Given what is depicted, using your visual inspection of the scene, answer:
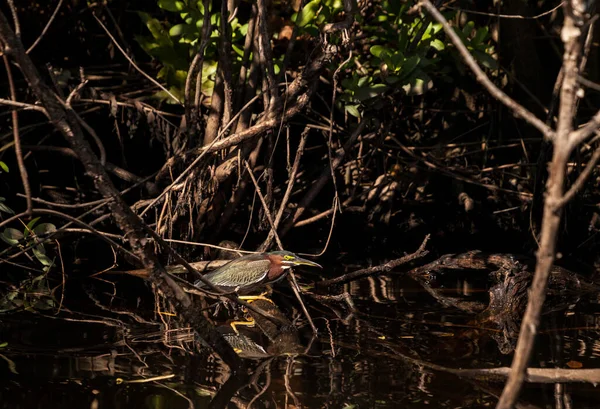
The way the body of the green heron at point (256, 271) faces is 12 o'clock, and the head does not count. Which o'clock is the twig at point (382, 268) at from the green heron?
The twig is roughly at 12 o'clock from the green heron.

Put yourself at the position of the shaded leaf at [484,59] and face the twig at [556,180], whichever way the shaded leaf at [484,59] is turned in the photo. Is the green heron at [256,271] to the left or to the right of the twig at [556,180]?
right

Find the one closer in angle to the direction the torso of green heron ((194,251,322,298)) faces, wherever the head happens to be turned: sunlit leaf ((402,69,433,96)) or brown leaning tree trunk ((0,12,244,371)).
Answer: the sunlit leaf

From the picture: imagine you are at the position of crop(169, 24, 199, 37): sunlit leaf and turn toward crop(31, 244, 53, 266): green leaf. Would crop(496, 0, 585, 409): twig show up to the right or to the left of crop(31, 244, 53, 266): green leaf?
left

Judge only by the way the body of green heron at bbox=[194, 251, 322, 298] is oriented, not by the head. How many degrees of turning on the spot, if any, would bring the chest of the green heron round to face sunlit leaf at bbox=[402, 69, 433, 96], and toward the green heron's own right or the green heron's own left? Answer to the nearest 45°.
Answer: approximately 45° to the green heron's own left

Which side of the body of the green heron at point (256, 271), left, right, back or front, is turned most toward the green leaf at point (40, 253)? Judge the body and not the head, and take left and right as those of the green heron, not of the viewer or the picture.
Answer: back

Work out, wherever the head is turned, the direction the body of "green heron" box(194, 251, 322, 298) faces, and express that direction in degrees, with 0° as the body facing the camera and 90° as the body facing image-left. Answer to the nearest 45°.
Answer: approximately 270°
